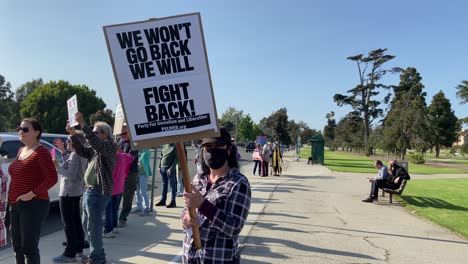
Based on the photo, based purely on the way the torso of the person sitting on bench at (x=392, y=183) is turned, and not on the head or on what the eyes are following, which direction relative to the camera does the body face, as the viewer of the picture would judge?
to the viewer's left

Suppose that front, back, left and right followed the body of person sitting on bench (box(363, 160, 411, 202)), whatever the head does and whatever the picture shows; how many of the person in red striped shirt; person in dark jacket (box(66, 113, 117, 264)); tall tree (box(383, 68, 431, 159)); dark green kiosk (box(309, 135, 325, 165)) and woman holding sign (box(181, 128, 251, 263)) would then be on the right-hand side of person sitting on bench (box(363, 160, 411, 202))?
2

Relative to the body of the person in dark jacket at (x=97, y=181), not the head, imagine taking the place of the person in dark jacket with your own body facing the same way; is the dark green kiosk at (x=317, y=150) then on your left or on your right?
on your right

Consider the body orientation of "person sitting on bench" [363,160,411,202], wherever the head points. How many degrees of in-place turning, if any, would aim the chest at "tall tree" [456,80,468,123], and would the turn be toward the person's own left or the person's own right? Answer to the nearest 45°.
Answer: approximately 90° to the person's own right

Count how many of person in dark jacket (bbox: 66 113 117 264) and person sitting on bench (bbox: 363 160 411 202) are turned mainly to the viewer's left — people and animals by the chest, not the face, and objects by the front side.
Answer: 2

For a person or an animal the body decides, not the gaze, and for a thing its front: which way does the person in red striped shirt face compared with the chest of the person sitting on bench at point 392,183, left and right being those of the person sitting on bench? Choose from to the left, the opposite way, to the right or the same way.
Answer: to the left

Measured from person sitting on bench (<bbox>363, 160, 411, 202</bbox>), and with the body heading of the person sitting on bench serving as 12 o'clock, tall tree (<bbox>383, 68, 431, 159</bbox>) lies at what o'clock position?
The tall tree is roughly at 3 o'clock from the person sitting on bench.

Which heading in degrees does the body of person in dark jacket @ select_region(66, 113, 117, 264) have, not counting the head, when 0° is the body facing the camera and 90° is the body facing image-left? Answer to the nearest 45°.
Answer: approximately 90°

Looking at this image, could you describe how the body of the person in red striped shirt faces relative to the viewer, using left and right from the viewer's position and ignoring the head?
facing the viewer and to the left of the viewer
